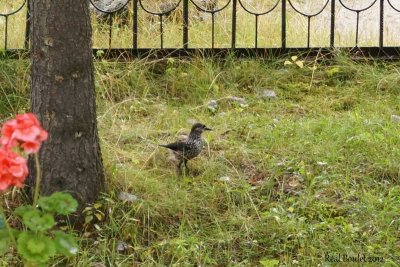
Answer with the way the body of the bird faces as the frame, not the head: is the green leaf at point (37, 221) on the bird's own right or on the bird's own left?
on the bird's own right

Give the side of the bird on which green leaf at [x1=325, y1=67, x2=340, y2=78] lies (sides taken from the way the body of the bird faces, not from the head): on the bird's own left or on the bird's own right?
on the bird's own left

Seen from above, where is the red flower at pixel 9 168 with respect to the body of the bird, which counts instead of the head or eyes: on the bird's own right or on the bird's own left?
on the bird's own right

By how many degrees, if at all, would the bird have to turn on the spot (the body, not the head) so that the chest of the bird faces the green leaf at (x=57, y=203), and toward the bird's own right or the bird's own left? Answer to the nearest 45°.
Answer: approximately 90° to the bird's own right

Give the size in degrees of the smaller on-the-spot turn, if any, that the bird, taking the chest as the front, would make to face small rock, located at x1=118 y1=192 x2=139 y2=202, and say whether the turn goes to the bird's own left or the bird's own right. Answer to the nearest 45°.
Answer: approximately 135° to the bird's own right

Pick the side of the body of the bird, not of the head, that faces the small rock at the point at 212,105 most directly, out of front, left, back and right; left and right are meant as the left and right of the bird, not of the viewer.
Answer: left

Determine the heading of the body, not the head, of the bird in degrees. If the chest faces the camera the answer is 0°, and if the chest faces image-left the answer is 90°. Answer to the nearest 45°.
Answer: approximately 270°

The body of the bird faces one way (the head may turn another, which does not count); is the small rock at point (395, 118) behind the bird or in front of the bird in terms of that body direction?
in front
